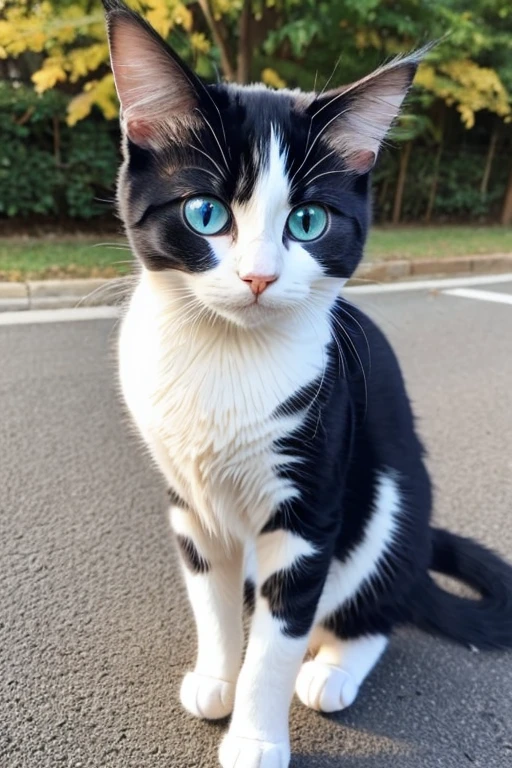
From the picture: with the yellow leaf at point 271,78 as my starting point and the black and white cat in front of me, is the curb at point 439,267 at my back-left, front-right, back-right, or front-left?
front-left

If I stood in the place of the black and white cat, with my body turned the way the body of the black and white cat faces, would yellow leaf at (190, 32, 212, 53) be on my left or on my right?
on my right

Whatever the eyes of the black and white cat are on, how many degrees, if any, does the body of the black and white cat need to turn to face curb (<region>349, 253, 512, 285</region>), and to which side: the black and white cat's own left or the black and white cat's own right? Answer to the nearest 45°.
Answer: approximately 135° to the black and white cat's own right

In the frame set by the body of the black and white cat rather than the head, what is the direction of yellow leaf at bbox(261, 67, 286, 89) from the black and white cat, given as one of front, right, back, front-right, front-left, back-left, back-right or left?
back-right

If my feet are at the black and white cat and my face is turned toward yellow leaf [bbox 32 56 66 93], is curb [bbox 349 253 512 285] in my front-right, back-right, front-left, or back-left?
front-right

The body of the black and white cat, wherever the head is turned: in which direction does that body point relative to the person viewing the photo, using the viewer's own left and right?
facing the viewer and to the left of the viewer
